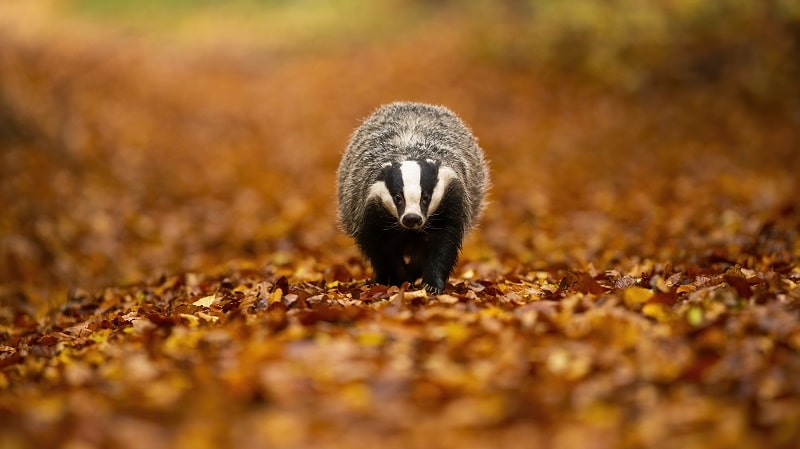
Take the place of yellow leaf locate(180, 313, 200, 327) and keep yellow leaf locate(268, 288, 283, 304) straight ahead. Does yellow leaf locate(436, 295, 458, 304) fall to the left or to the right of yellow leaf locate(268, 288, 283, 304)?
right

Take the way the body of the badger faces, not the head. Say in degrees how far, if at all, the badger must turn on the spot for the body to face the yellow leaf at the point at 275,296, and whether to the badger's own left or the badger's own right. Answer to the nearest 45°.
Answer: approximately 45° to the badger's own right

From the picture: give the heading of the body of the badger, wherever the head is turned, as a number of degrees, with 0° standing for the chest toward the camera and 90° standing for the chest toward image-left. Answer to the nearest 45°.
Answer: approximately 0°

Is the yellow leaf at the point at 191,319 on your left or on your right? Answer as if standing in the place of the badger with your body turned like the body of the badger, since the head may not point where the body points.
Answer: on your right

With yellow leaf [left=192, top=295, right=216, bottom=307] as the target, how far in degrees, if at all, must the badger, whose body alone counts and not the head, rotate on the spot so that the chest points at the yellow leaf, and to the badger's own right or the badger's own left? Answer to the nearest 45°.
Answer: approximately 90° to the badger's own right

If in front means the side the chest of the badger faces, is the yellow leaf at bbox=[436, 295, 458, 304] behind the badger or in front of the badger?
in front

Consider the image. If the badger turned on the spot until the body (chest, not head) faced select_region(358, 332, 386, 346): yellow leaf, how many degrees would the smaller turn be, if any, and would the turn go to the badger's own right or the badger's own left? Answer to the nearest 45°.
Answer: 0° — it already faces it
